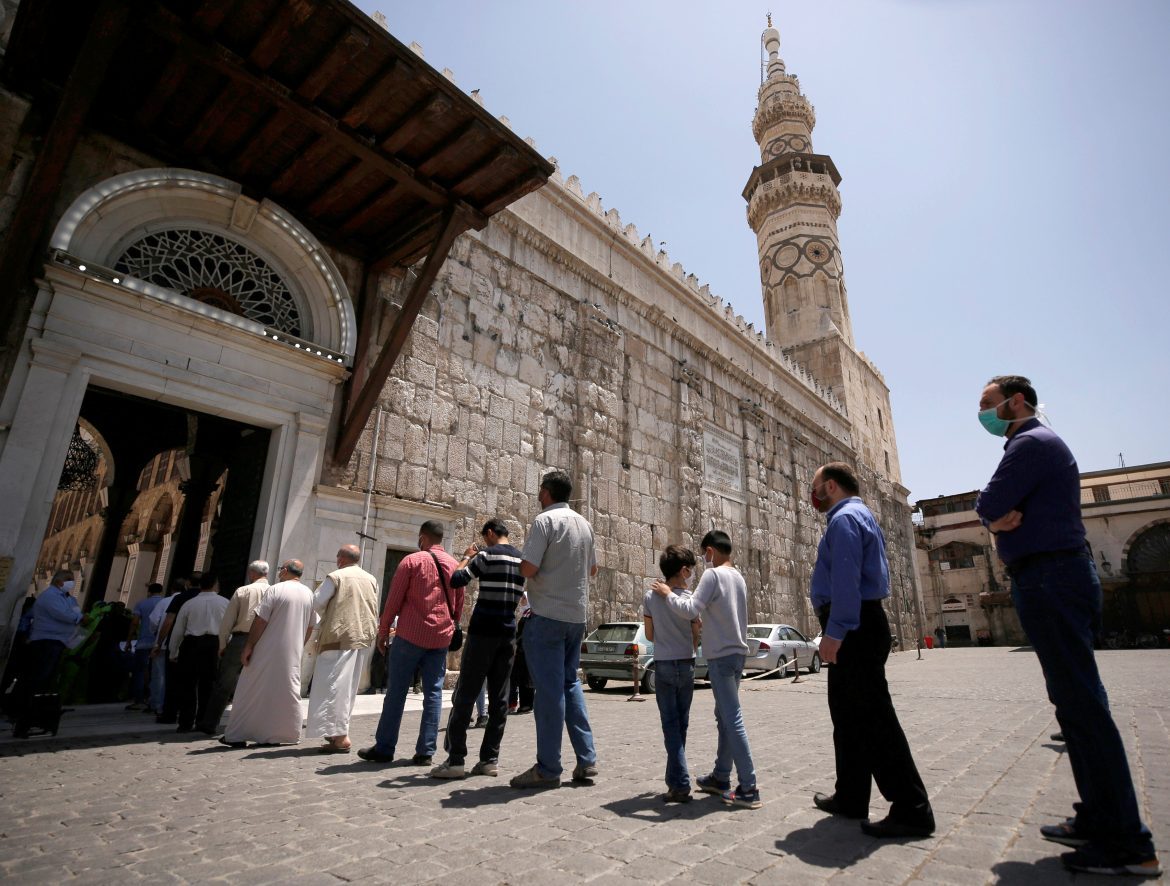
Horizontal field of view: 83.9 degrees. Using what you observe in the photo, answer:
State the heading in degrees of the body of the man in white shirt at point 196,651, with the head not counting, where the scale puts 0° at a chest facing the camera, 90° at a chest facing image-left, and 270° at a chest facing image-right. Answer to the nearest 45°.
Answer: approximately 180°

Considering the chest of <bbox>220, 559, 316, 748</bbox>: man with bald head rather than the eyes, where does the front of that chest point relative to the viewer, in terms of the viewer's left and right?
facing away from the viewer and to the left of the viewer

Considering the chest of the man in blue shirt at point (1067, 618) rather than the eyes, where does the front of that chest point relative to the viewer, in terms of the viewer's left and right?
facing to the left of the viewer

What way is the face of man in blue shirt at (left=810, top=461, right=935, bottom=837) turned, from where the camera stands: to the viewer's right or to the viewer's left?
to the viewer's left

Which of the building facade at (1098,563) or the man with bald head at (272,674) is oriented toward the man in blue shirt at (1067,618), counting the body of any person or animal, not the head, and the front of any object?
the building facade

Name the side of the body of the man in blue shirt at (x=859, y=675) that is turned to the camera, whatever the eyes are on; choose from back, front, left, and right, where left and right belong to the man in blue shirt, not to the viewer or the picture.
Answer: left

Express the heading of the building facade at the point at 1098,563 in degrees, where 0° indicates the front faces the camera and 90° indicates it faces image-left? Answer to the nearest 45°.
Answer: approximately 0°

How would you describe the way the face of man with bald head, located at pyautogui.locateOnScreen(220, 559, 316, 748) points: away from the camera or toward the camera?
away from the camera

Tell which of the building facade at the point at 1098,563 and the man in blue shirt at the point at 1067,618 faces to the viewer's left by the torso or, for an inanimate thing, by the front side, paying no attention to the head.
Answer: the man in blue shirt

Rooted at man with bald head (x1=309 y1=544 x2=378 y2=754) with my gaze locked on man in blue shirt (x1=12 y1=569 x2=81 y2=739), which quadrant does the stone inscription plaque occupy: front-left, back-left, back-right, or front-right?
back-right

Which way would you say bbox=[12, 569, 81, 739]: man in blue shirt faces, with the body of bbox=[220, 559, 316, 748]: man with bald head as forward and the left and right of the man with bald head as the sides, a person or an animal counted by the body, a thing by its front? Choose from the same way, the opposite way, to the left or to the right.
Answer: the opposite way

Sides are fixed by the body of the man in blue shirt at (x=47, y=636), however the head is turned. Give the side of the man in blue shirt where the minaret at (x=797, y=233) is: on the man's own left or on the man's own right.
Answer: on the man's own left
